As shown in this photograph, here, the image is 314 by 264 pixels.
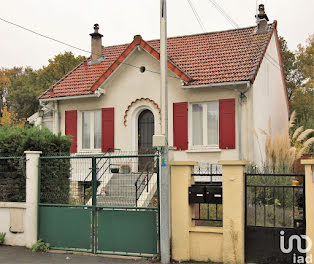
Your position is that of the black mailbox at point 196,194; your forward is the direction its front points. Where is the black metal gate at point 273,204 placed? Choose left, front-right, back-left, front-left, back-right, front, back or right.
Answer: back-left

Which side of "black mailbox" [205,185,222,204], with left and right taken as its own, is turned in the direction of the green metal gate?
right

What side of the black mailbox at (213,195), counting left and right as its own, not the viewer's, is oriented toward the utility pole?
right

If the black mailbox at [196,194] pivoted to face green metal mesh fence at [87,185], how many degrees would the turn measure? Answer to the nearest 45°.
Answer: approximately 135° to its right

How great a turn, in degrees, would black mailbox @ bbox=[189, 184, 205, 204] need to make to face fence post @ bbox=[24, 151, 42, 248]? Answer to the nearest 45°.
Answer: approximately 90° to its right

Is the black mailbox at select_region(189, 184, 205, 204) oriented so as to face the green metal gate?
no

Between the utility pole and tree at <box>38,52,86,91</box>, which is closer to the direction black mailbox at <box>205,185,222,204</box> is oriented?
the utility pole

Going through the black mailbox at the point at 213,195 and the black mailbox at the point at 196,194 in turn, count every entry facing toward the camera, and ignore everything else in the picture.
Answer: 2

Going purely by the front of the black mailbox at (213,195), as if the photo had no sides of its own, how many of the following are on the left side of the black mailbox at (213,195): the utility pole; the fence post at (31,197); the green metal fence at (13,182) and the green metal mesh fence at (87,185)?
0

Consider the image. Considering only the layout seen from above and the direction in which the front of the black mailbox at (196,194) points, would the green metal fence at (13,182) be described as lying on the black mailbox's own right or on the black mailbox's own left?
on the black mailbox's own right

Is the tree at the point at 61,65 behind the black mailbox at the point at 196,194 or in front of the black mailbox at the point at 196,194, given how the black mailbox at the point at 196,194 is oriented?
behind

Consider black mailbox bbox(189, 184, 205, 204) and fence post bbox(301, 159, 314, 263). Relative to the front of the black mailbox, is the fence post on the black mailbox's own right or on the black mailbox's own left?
on the black mailbox's own left

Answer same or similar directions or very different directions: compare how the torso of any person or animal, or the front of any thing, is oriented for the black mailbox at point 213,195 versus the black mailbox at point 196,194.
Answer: same or similar directions

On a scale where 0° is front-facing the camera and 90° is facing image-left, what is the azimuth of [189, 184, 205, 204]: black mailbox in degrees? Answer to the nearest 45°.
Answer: approximately 0°

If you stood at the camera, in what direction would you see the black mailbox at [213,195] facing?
facing the viewer
